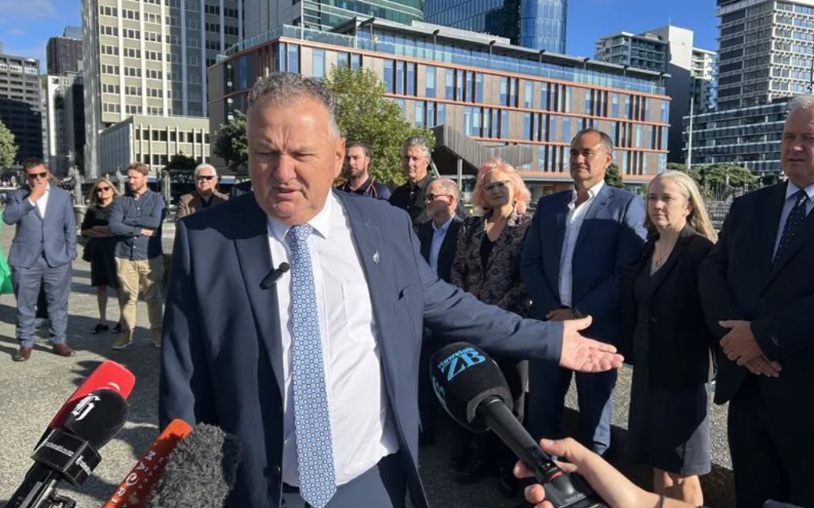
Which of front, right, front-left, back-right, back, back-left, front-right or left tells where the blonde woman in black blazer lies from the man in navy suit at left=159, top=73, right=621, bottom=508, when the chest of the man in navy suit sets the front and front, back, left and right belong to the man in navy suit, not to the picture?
back-left

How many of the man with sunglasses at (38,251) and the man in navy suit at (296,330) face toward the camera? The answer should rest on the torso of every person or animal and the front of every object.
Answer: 2

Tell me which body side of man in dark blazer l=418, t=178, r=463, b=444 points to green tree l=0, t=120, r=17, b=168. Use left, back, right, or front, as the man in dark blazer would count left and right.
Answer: right

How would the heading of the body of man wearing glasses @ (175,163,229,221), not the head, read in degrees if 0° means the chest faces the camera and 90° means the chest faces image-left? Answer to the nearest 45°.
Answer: approximately 0°

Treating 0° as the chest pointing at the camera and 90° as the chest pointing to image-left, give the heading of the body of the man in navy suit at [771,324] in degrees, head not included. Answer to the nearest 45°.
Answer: approximately 45°

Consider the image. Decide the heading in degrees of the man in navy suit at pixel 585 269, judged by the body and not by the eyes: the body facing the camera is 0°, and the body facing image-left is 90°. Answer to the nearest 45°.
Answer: approximately 45°
